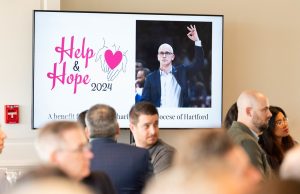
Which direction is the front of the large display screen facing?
toward the camera

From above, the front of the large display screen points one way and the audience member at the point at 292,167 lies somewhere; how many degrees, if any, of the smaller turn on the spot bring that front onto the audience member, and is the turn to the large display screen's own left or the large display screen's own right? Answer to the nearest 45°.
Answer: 0° — it already faces them

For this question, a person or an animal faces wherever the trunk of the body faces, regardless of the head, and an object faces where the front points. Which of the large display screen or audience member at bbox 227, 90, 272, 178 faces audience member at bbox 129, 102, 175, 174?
the large display screen

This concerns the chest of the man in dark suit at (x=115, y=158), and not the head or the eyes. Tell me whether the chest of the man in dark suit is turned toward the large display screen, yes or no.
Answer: yes

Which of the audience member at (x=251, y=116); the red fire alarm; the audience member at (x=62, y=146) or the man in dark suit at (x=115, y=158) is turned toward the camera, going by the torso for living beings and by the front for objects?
the red fire alarm

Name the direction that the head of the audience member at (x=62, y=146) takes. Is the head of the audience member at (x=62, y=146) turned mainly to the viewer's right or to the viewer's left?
to the viewer's right

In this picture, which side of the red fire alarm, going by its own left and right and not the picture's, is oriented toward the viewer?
front

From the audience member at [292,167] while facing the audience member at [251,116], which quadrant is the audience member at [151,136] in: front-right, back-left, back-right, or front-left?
front-left

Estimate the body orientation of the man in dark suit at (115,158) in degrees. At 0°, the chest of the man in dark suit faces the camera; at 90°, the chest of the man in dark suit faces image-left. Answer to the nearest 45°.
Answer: approximately 180°

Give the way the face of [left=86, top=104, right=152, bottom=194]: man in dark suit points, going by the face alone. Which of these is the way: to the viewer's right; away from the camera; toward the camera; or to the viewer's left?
away from the camera
